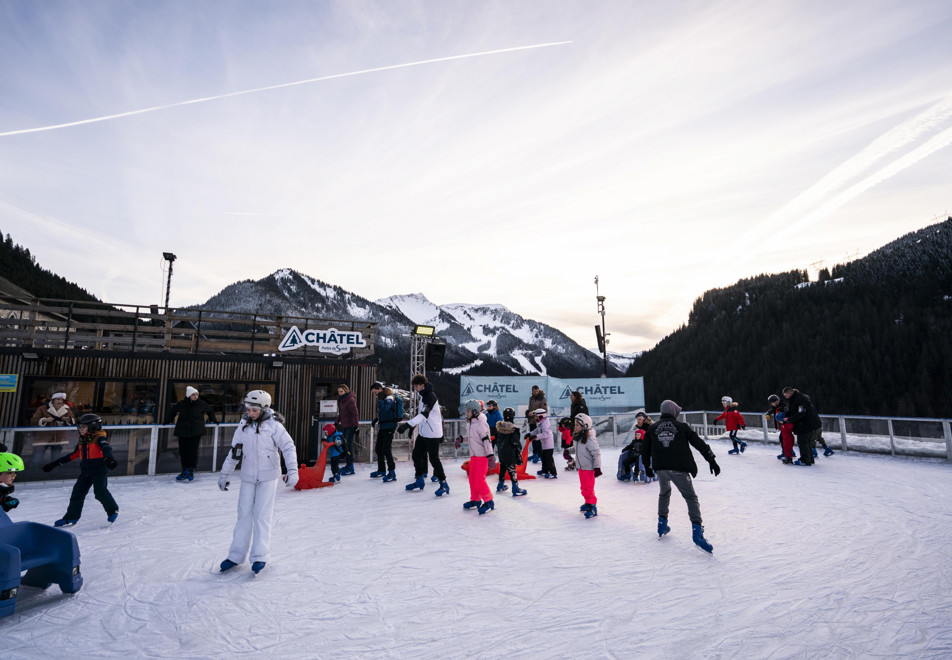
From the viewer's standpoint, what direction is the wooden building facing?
toward the camera

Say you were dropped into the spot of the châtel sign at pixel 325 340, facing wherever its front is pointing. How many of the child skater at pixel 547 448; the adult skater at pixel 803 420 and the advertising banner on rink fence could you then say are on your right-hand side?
0

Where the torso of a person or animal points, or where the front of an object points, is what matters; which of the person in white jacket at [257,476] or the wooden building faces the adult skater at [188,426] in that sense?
the wooden building

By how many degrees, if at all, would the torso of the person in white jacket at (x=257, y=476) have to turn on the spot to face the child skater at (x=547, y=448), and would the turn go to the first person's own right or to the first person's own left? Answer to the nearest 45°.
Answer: approximately 135° to the first person's own left

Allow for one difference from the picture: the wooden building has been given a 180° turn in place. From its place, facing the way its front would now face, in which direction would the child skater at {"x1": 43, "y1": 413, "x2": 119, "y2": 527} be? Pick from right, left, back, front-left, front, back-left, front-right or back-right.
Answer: back

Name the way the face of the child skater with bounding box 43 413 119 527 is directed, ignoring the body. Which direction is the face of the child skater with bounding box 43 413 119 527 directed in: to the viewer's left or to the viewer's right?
to the viewer's left

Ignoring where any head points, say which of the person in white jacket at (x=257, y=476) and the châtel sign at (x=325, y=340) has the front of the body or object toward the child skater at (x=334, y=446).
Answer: the châtel sign

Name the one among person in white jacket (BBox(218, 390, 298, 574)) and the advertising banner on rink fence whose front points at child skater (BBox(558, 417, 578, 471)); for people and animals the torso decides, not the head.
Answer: the advertising banner on rink fence

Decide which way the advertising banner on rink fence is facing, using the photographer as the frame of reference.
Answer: facing the viewer

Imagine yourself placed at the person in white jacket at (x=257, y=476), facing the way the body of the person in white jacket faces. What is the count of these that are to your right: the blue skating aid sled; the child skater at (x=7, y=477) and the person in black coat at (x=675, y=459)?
2

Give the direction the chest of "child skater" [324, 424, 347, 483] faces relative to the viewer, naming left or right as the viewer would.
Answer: facing to the left of the viewer

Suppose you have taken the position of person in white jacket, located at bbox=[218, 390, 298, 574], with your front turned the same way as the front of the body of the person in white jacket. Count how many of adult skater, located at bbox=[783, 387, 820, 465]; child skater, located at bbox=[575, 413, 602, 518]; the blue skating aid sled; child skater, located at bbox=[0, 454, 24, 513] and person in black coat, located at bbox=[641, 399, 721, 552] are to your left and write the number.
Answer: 3

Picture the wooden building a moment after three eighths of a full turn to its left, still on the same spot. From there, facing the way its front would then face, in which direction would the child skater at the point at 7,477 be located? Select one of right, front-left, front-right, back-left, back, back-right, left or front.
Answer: back-right

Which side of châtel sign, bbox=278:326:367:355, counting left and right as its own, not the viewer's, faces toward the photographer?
front
